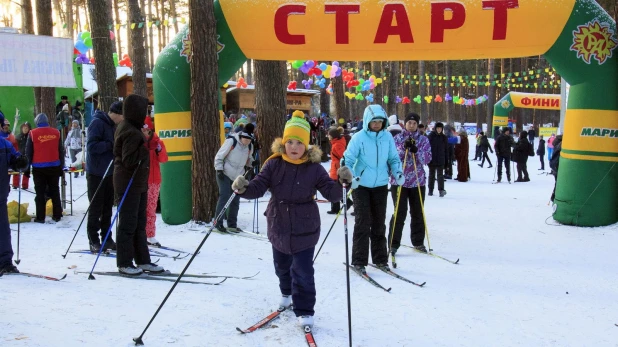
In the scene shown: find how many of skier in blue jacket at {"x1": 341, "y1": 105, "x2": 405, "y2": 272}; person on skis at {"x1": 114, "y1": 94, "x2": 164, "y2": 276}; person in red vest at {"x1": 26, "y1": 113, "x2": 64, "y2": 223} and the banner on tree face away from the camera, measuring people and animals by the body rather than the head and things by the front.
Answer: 2

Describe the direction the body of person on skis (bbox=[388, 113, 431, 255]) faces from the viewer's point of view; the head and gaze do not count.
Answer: toward the camera

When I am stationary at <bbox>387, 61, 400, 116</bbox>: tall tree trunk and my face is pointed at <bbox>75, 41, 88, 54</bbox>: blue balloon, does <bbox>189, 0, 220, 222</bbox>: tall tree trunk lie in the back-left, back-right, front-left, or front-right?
front-left

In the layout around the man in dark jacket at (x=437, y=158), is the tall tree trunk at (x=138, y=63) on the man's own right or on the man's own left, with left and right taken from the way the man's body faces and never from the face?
on the man's own right

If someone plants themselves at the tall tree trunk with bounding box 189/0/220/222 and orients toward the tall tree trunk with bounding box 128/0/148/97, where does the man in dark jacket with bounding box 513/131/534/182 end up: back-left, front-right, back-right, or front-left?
front-right

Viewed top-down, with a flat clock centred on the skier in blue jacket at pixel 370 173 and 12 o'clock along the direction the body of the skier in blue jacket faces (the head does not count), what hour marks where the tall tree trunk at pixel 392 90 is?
The tall tree trunk is roughly at 6 o'clock from the skier in blue jacket.

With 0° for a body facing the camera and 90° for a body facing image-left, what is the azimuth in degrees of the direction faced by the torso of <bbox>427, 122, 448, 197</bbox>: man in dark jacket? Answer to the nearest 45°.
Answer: approximately 0°

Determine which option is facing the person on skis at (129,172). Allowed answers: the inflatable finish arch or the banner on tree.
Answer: the inflatable finish arch

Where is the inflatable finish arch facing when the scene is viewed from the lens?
facing the viewer
